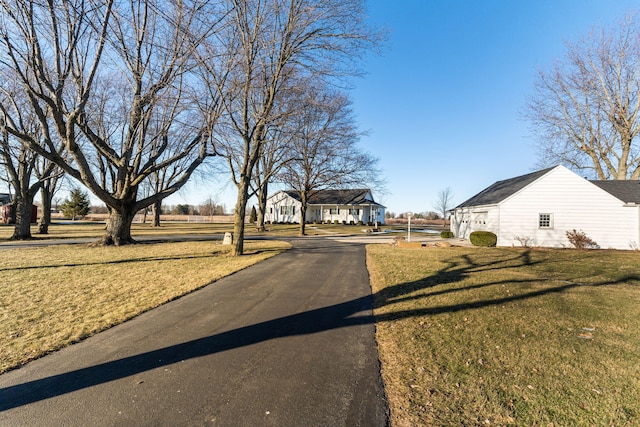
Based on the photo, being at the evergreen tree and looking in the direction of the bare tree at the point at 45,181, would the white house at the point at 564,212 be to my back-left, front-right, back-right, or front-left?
front-left

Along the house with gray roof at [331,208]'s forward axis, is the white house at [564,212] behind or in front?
in front

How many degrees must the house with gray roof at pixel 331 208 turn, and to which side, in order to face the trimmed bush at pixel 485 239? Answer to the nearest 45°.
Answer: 0° — it already faces it

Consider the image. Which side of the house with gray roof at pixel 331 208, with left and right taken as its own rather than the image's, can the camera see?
front

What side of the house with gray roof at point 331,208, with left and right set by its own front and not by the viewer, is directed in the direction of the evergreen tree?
right

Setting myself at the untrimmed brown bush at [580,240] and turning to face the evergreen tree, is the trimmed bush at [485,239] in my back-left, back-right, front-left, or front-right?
front-left

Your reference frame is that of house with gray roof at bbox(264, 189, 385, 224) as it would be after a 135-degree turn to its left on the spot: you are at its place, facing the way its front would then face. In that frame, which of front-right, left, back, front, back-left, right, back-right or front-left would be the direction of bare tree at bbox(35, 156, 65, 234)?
back
